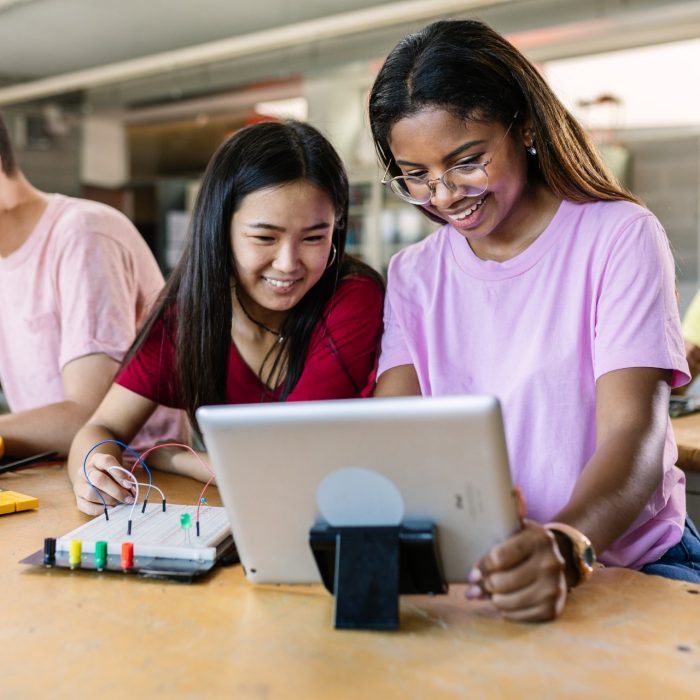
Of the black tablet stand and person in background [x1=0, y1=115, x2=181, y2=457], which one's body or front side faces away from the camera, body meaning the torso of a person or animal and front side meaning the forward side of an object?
the black tablet stand

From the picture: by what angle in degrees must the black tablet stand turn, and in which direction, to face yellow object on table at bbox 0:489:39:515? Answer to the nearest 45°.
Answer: approximately 45° to its left

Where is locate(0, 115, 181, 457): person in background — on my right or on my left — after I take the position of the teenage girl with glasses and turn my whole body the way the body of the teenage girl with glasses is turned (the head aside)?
on my right

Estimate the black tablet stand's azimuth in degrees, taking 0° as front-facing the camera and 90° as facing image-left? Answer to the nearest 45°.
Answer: approximately 180°

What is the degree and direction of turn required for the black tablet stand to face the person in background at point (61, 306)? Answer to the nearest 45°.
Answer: approximately 45° to its left

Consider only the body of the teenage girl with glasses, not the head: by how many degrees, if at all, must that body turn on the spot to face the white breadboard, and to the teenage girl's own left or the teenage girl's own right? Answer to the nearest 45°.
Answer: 0° — they already face it

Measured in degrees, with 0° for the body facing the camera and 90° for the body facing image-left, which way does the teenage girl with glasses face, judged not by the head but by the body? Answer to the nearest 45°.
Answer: approximately 45°

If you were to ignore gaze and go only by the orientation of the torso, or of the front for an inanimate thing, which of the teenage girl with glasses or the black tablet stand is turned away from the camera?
the black tablet stand
